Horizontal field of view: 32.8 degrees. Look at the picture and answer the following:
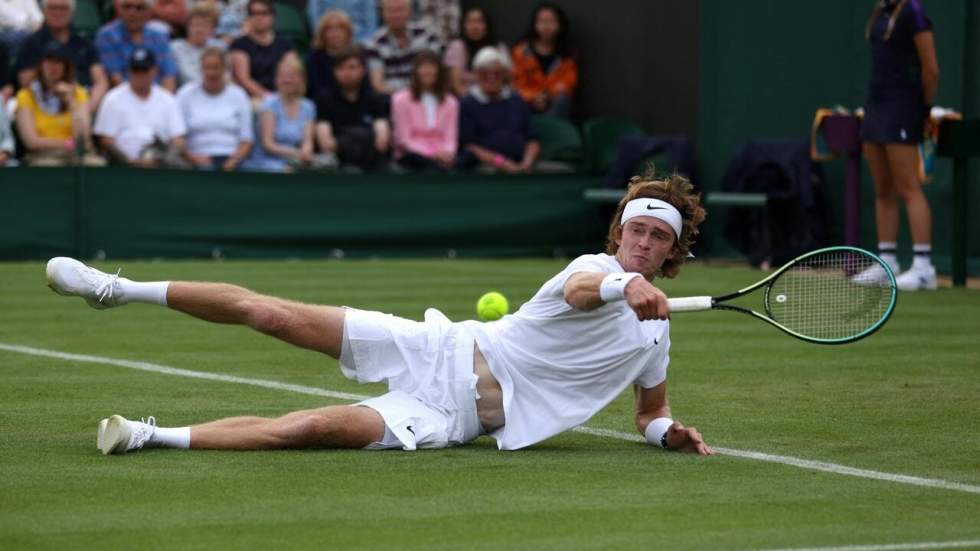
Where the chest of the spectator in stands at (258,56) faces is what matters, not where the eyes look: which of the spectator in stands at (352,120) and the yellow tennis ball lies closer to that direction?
the yellow tennis ball

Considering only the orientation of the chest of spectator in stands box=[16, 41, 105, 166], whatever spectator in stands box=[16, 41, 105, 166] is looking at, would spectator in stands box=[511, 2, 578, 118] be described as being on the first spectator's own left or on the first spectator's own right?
on the first spectator's own left

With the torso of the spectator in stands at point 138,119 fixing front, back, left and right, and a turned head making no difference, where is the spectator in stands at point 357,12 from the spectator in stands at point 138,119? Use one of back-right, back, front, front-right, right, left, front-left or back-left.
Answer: back-left

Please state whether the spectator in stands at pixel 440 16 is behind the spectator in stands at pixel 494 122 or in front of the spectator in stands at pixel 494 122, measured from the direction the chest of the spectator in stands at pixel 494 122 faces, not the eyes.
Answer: behind

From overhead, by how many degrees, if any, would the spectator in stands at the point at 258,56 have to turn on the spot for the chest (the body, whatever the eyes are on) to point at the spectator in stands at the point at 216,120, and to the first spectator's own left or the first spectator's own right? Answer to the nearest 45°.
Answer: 0° — they already face them

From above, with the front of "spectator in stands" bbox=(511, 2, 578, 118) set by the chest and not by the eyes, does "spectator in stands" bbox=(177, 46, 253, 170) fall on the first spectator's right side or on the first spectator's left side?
on the first spectator's right side

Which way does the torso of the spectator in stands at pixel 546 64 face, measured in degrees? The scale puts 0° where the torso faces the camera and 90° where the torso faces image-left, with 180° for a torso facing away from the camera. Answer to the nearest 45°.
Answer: approximately 0°

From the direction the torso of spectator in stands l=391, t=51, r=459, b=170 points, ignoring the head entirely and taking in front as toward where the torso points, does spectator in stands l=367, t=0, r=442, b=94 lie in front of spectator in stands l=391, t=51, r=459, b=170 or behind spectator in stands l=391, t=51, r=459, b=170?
behind

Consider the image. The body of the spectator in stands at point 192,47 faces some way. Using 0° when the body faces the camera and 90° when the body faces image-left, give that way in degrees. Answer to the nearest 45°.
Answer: approximately 0°

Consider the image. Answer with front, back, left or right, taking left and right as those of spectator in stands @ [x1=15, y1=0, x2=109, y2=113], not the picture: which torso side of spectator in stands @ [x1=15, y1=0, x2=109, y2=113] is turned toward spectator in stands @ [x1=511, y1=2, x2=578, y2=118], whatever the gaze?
left

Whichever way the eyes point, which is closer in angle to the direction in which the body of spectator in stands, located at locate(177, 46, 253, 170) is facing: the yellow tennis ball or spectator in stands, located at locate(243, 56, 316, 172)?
the yellow tennis ball

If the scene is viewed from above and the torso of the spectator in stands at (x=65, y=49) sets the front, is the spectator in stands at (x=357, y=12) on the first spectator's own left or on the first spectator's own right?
on the first spectator's own left
